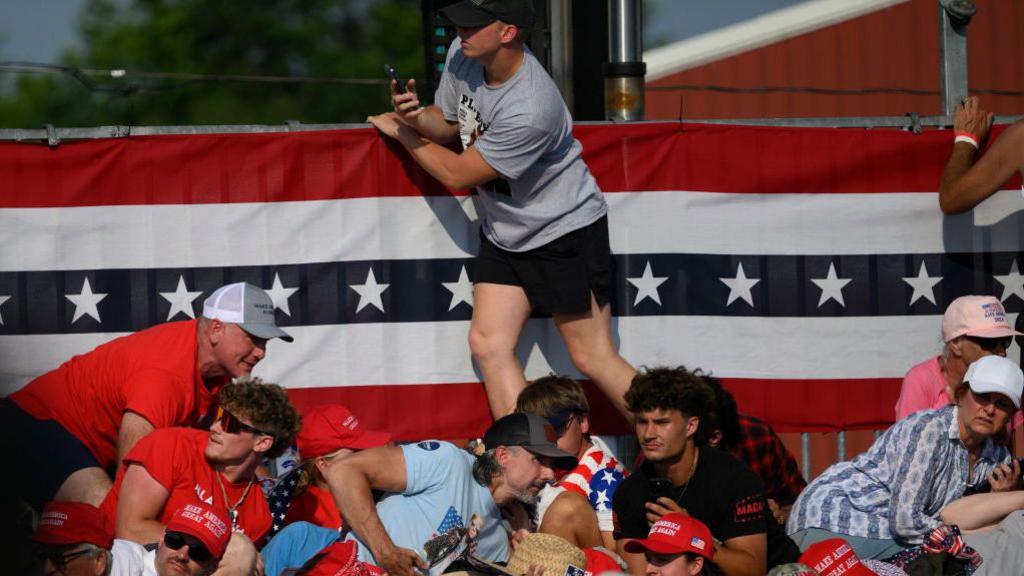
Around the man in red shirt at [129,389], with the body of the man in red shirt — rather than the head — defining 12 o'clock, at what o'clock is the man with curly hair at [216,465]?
The man with curly hair is roughly at 2 o'clock from the man in red shirt.

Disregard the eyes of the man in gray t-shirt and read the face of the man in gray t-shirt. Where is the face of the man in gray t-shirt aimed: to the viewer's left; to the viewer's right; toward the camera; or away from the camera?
to the viewer's left

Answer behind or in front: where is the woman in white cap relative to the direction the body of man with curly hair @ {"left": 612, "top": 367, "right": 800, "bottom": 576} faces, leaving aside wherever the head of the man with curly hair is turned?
behind

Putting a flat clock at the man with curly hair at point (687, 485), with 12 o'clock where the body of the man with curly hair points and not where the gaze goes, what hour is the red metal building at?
The red metal building is roughly at 5 o'clock from the man with curly hair.

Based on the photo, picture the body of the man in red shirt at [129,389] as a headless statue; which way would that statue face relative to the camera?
to the viewer's right

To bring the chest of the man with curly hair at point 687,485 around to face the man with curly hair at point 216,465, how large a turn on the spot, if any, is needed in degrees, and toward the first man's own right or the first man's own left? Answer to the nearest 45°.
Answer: approximately 45° to the first man's own right

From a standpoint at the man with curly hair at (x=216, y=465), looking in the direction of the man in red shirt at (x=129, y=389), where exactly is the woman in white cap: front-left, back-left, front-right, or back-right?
back-right

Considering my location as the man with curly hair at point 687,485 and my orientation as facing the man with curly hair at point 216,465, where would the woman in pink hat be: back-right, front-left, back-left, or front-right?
back-right

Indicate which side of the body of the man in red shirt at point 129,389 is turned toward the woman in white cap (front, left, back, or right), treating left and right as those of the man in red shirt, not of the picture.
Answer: front
